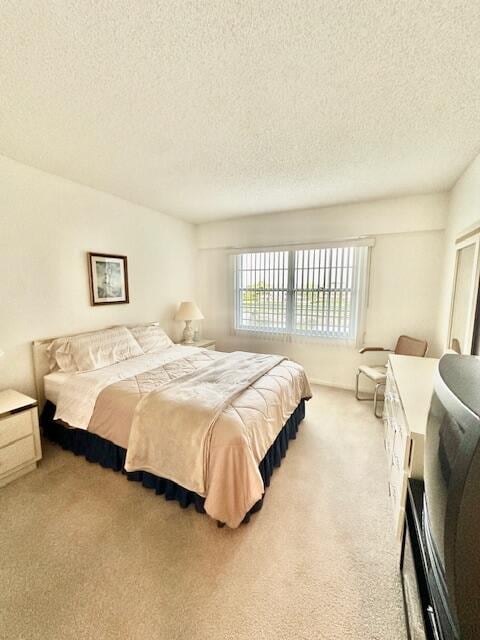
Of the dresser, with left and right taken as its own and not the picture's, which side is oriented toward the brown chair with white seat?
right

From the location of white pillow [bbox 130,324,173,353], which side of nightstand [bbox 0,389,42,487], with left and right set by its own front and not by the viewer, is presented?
left

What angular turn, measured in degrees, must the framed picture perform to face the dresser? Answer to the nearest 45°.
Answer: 0° — it already faces it

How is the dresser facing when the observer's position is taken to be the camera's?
facing to the left of the viewer

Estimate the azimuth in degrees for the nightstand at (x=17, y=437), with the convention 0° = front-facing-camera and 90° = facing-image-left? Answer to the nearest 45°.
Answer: approximately 315°

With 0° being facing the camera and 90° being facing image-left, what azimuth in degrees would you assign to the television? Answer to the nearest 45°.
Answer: approximately 90°

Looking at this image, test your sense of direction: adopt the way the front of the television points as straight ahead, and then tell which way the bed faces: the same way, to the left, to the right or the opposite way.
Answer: the opposite way

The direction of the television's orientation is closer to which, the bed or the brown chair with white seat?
the bed
